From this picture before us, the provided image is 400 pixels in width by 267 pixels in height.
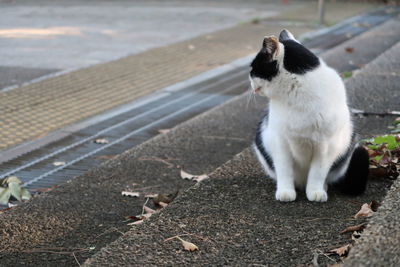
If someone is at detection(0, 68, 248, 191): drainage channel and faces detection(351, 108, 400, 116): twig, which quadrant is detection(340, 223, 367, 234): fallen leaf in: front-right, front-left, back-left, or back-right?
front-right

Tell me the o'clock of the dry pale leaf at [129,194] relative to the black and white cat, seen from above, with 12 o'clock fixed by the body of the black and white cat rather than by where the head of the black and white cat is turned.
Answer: The dry pale leaf is roughly at 4 o'clock from the black and white cat.

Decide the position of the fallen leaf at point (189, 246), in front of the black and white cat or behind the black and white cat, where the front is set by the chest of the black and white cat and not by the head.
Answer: in front

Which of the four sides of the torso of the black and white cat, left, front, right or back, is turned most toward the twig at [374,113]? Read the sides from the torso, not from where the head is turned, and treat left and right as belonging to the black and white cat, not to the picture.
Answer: back

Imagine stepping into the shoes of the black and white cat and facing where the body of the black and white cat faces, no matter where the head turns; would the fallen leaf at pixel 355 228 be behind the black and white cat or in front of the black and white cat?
in front

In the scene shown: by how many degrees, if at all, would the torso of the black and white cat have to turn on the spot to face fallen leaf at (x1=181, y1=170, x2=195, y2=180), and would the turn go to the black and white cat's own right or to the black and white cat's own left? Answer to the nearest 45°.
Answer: approximately 135° to the black and white cat's own right

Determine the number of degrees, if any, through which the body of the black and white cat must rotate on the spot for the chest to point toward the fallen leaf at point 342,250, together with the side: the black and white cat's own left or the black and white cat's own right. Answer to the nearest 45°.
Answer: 0° — it already faces it

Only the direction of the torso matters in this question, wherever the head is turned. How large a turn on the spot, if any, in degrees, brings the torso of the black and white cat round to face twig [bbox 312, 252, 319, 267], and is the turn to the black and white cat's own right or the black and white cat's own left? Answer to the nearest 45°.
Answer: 0° — it already faces it

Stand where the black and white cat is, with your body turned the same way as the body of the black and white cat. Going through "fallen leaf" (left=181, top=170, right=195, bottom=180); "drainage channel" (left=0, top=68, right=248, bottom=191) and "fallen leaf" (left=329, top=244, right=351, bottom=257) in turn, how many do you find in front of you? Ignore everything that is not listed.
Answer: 1

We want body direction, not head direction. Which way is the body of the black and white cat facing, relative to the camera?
toward the camera

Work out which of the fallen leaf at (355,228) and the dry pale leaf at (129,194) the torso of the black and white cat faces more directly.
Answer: the fallen leaf
